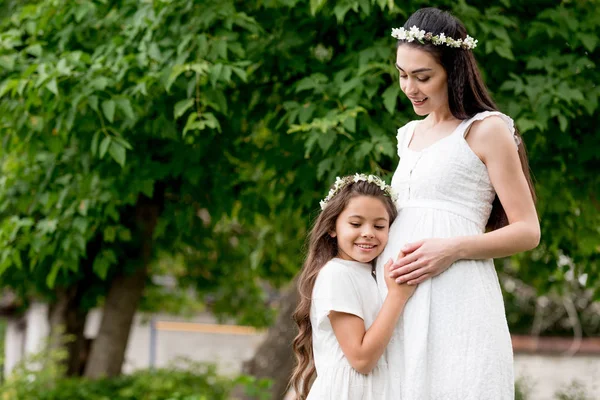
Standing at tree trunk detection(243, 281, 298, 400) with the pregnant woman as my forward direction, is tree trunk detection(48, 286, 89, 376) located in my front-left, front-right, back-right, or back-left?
back-right

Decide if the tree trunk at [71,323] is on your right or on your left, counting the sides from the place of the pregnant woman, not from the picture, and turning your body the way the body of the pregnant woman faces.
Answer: on your right

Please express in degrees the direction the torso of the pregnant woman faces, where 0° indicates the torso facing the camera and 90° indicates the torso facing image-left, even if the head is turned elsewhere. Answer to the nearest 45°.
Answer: approximately 45°

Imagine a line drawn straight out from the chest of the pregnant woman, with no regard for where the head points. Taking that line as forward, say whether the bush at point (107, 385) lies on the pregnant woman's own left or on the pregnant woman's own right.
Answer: on the pregnant woman's own right

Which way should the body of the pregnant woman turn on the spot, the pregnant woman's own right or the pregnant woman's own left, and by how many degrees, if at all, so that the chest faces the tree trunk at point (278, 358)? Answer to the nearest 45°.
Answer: approximately 135° to the pregnant woman's own right

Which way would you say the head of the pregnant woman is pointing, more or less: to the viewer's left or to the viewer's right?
to the viewer's left

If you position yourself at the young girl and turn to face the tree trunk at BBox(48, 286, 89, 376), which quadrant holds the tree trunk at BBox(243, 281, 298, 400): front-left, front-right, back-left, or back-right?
front-right

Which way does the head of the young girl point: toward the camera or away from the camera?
toward the camera

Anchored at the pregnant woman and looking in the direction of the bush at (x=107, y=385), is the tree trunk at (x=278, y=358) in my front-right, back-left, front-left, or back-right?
front-right
